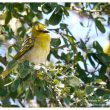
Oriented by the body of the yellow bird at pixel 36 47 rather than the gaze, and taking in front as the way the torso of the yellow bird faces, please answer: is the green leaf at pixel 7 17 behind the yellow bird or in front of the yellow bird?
behind

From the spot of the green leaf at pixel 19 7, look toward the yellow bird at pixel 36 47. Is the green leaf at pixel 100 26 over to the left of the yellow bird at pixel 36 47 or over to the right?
left

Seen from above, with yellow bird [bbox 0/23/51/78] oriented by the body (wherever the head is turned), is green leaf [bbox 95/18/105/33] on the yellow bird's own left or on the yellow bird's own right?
on the yellow bird's own left

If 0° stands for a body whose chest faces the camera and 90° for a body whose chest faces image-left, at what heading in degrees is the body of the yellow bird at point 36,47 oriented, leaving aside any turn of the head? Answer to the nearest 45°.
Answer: approximately 315°
